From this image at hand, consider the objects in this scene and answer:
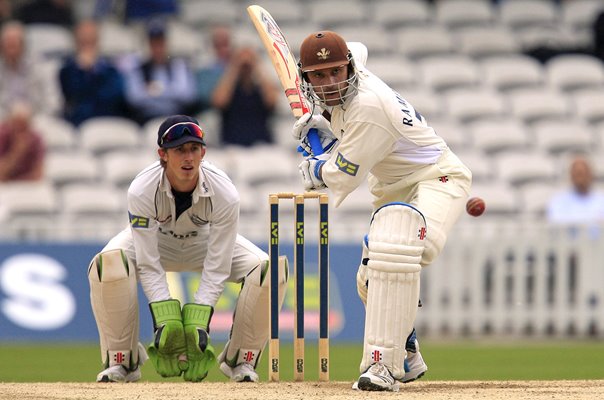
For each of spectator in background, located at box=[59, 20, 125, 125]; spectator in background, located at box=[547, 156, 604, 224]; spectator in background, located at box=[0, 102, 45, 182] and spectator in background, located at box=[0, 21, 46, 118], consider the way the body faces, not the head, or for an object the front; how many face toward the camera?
4

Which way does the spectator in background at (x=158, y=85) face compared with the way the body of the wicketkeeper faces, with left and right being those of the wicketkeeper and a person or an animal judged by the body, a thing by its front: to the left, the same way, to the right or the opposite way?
the same way

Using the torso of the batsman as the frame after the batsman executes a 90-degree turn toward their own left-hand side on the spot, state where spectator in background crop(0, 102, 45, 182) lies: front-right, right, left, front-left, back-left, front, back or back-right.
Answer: back

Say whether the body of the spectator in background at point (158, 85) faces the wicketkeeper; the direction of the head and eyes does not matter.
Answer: yes

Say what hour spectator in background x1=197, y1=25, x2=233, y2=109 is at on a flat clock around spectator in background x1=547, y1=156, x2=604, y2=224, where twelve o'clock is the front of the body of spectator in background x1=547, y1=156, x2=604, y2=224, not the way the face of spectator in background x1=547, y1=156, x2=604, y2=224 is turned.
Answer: spectator in background x1=197, y1=25, x2=233, y2=109 is roughly at 3 o'clock from spectator in background x1=547, y1=156, x2=604, y2=224.

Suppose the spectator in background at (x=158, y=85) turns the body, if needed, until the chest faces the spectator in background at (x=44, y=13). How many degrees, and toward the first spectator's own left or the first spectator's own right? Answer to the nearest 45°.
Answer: approximately 135° to the first spectator's own right

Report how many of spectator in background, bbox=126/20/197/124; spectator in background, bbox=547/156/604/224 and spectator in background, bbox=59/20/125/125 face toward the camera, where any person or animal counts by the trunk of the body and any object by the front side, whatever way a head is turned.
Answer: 3

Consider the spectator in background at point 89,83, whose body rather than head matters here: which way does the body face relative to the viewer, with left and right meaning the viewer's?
facing the viewer

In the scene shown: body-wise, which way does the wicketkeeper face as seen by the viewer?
toward the camera

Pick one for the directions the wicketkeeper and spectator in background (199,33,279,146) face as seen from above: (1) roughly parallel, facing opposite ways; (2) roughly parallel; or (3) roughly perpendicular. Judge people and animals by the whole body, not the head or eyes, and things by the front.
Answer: roughly parallel

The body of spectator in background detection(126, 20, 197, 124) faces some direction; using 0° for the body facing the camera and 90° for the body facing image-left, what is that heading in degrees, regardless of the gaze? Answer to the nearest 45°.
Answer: approximately 0°

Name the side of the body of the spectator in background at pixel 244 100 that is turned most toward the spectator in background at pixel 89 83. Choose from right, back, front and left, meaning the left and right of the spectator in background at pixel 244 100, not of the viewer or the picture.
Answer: right

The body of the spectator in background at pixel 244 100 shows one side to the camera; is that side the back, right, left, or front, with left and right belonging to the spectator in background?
front

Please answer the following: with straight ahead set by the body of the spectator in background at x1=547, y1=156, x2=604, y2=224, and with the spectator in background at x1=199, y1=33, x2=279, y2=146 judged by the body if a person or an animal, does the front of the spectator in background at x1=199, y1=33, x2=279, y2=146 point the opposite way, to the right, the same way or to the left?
the same way
